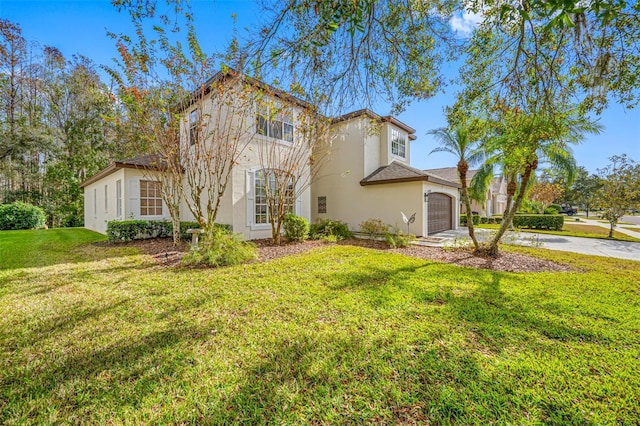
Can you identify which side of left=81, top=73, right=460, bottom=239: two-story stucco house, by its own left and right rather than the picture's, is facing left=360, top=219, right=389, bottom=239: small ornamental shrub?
front

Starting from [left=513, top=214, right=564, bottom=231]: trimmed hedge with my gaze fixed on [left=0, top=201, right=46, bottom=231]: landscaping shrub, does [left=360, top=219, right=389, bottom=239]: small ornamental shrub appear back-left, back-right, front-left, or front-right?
front-left

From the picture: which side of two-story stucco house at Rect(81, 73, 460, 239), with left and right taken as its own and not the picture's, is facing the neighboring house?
left

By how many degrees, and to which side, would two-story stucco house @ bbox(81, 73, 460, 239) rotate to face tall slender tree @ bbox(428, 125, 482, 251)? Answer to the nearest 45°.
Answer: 0° — it already faces it

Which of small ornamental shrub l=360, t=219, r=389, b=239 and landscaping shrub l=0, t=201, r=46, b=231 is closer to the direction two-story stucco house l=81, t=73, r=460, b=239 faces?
the small ornamental shrub

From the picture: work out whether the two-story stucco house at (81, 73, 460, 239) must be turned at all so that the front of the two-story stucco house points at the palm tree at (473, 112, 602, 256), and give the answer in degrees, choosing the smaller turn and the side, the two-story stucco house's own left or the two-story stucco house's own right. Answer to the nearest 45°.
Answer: approximately 45° to the two-story stucco house's own right

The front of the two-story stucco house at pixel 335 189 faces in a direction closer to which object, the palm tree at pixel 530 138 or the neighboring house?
the palm tree

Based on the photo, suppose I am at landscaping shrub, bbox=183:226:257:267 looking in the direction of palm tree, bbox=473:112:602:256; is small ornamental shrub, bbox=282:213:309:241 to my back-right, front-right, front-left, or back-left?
front-left

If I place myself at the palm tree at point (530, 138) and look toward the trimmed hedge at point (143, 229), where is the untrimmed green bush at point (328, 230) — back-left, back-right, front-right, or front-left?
front-right

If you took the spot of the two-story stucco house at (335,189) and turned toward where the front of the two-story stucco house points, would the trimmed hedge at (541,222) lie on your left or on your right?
on your left
